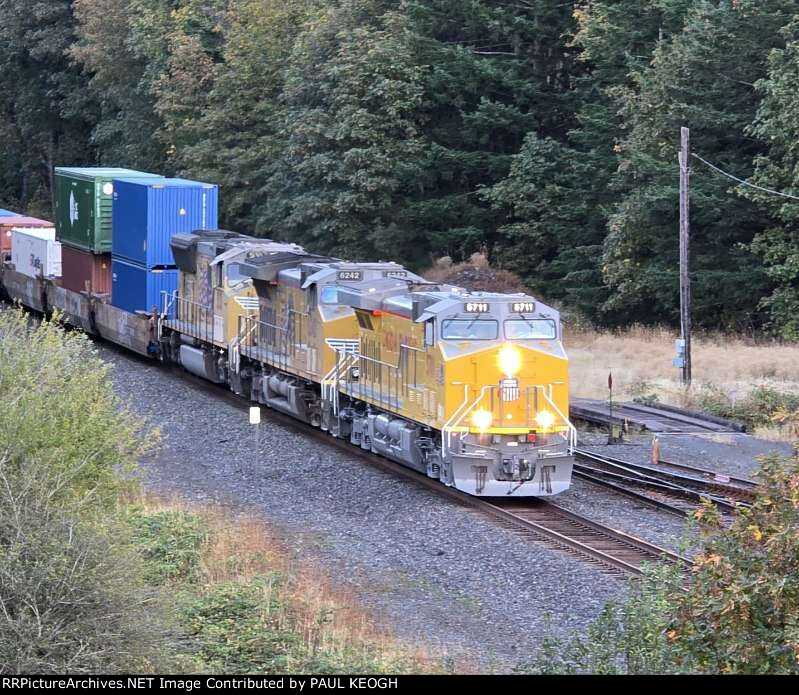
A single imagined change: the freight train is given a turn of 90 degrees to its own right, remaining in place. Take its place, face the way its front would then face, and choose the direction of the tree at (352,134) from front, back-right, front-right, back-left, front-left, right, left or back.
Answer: back-right

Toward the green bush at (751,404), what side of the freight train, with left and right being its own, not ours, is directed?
left

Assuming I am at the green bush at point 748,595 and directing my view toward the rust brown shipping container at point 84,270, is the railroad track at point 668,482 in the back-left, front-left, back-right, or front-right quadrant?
front-right

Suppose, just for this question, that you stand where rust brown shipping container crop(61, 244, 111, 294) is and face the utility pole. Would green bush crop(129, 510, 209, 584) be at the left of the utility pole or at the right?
right

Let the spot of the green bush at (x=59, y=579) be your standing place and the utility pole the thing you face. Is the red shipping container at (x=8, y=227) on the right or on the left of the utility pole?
left

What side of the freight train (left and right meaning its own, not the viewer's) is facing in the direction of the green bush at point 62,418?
right

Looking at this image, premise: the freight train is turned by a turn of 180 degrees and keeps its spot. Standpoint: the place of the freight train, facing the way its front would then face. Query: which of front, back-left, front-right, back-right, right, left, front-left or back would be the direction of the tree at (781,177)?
right

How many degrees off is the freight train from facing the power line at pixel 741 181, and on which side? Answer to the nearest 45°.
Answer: approximately 90° to its left

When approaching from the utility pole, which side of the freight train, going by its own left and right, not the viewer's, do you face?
left

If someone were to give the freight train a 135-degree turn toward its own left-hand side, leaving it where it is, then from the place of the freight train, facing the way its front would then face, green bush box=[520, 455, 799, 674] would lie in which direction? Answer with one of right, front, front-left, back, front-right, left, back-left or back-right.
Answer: back

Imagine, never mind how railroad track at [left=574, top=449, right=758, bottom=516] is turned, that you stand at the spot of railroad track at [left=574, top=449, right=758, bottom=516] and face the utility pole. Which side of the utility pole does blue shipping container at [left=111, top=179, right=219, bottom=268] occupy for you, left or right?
left
